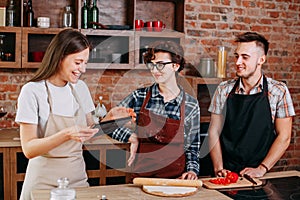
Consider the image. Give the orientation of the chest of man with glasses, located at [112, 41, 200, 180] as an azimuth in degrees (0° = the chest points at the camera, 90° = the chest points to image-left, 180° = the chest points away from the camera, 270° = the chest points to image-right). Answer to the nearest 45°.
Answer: approximately 45°

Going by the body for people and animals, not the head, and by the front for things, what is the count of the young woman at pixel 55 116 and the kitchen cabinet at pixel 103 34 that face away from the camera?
0

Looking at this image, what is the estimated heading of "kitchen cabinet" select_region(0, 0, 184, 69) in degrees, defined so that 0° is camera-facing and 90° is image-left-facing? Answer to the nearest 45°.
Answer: approximately 0°

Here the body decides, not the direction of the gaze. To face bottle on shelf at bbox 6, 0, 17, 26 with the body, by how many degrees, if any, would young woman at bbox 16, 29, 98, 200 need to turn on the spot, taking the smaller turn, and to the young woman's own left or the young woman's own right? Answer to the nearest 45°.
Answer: approximately 135° to the young woman's own left

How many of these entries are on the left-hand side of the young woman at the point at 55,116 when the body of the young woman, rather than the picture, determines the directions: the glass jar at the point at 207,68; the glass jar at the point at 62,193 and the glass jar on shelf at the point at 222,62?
2

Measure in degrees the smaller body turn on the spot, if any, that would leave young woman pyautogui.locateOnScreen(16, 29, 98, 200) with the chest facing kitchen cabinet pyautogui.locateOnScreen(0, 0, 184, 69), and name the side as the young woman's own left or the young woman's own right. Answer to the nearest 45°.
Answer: approximately 135° to the young woman's own left

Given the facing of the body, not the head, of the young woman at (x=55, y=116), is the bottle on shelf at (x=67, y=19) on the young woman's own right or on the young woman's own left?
on the young woman's own left
